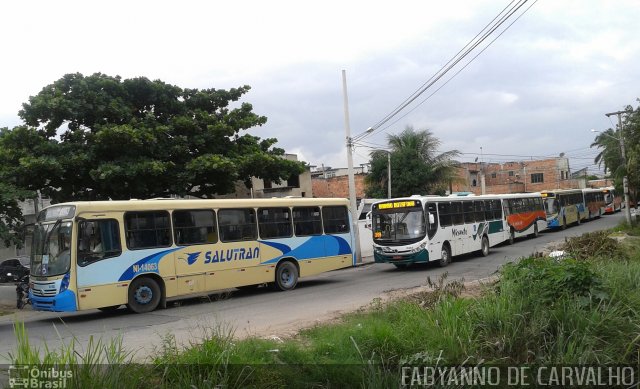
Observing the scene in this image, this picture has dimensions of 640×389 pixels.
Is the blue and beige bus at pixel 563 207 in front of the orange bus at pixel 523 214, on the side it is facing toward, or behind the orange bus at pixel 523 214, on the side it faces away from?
behind

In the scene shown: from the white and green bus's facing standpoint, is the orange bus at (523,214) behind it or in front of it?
behind

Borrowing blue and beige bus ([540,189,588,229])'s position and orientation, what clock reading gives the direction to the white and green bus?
The white and green bus is roughly at 11 o'clock from the blue and beige bus.

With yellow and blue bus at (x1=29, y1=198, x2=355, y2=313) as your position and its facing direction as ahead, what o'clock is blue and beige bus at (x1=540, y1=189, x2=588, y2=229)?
The blue and beige bus is roughly at 6 o'clock from the yellow and blue bus.

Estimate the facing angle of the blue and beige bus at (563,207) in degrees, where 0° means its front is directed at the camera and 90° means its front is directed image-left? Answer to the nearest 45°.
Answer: approximately 45°

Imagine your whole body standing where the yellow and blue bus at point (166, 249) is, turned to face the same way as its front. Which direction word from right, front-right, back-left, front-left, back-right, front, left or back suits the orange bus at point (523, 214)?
back

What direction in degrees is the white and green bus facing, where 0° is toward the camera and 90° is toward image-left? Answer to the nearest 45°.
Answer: approximately 45°
